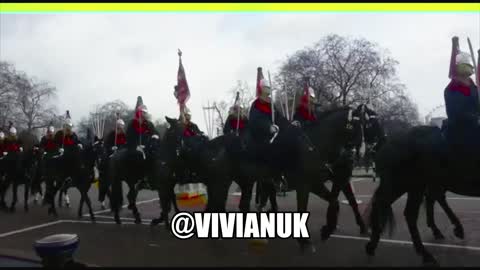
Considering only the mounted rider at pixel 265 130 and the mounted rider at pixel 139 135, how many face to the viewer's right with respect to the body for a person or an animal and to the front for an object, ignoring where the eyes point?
2

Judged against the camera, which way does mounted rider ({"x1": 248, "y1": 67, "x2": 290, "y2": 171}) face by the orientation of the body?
to the viewer's right

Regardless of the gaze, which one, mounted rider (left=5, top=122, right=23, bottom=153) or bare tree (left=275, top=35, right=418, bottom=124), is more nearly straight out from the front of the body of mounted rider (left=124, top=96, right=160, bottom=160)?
the bare tree

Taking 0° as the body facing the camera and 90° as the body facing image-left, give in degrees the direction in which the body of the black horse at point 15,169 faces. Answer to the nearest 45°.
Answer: approximately 270°

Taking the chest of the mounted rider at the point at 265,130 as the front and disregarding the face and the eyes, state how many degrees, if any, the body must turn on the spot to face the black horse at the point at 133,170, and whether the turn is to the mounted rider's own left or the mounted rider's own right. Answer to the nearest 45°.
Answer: approximately 135° to the mounted rider's own left

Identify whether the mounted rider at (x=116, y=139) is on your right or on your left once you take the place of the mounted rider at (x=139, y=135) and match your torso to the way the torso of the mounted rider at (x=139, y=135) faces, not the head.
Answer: on your left

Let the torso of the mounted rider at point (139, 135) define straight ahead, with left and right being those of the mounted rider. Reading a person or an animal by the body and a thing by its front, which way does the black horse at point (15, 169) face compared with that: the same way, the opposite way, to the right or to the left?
the same way

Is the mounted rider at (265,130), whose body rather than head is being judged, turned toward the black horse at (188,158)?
no

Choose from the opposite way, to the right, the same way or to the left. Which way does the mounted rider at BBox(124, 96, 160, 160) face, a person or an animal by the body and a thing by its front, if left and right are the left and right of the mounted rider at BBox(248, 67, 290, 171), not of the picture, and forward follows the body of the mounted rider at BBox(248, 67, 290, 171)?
the same way

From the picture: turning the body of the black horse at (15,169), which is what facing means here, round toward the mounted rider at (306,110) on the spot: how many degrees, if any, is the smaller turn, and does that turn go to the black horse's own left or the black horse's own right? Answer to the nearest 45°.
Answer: approximately 45° to the black horse's own right

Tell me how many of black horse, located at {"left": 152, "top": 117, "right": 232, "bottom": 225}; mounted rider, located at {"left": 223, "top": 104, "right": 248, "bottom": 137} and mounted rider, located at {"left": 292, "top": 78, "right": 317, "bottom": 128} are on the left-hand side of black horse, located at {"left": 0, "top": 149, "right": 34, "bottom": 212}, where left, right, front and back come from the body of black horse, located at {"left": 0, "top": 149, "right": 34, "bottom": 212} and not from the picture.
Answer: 0

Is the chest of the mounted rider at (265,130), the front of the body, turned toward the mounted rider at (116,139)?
no

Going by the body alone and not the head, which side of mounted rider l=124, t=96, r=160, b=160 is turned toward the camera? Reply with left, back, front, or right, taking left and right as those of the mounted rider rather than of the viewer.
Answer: right

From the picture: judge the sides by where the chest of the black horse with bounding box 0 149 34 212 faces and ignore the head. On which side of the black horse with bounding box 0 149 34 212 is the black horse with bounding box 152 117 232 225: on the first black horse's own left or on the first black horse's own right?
on the first black horse's own right

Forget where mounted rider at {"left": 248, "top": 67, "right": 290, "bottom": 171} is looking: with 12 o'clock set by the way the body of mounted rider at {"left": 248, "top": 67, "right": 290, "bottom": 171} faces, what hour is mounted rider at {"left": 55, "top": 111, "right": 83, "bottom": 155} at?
mounted rider at {"left": 55, "top": 111, "right": 83, "bottom": 155} is roughly at 7 o'clock from mounted rider at {"left": 248, "top": 67, "right": 290, "bottom": 171}.

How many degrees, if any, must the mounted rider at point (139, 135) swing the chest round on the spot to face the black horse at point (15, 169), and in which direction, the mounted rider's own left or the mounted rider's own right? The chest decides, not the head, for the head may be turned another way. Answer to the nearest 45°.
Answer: approximately 135° to the mounted rider's own left

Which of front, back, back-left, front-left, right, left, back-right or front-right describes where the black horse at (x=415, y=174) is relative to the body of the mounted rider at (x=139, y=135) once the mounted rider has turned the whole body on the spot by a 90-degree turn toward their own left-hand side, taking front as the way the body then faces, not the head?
back-right
